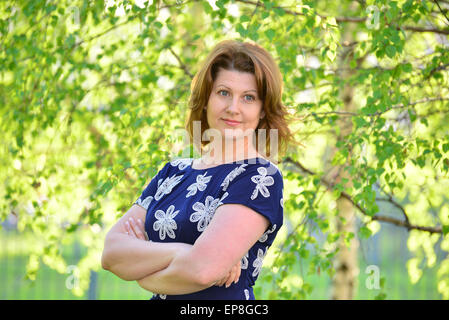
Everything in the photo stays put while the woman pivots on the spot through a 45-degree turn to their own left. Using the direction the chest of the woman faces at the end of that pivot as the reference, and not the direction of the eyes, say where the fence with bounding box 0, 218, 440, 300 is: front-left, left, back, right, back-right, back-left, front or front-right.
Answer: back

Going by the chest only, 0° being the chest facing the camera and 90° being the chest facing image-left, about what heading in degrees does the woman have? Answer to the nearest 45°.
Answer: approximately 45°
